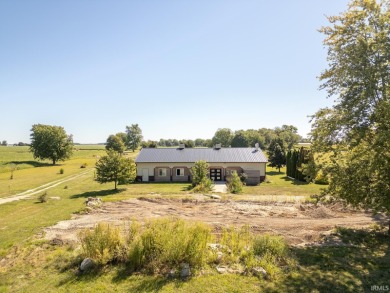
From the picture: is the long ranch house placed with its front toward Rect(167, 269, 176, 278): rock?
yes

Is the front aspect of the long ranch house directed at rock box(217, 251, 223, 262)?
yes

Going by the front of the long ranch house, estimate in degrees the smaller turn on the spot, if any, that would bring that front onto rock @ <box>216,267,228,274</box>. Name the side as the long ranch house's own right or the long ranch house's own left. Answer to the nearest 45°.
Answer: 0° — it already faces it

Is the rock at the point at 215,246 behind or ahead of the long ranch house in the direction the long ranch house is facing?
ahead

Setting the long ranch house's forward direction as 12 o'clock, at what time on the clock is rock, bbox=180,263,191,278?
The rock is roughly at 12 o'clock from the long ranch house.

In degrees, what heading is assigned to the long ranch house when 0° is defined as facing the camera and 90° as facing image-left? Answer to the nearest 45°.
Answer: approximately 0°

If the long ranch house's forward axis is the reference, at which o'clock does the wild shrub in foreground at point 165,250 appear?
The wild shrub in foreground is roughly at 12 o'clock from the long ranch house.

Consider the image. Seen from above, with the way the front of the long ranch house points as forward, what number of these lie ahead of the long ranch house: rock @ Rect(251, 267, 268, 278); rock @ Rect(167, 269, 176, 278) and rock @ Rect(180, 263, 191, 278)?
3

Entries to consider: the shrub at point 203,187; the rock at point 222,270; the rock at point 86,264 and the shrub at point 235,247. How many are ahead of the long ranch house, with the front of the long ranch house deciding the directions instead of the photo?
4

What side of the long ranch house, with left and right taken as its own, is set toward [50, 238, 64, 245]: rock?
front

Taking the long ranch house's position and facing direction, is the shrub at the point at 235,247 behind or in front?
in front

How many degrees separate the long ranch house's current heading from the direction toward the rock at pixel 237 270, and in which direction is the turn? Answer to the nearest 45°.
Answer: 0° — it already faces it

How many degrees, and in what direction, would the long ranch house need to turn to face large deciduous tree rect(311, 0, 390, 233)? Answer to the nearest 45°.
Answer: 0° — it already faces it
